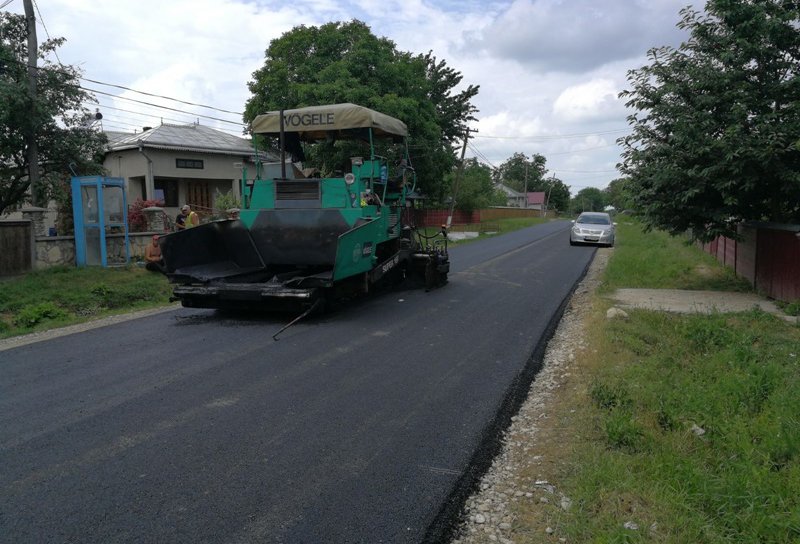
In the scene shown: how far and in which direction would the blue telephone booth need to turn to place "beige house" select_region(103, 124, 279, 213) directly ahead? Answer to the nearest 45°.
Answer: approximately 135° to its left

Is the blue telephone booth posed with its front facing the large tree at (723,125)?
yes

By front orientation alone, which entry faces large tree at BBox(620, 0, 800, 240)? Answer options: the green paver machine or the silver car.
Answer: the silver car

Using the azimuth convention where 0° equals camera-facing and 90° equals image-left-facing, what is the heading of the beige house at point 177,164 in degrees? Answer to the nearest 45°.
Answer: approximately 315°

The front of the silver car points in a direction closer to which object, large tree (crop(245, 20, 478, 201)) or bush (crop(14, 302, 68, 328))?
the bush

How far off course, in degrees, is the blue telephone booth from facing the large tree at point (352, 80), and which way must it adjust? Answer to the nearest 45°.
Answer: approximately 90° to its left

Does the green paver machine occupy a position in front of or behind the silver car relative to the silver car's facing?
in front

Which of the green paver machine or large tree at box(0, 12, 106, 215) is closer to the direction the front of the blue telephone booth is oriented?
the green paver machine

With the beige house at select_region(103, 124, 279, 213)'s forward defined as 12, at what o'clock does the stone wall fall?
The stone wall is roughly at 2 o'clock from the beige house.

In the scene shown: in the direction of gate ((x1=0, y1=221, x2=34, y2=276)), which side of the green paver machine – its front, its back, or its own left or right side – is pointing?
right
